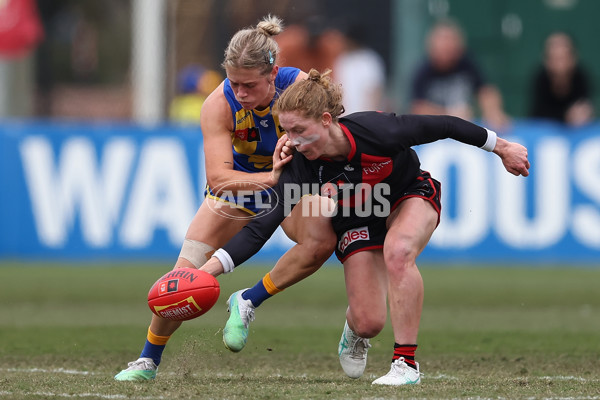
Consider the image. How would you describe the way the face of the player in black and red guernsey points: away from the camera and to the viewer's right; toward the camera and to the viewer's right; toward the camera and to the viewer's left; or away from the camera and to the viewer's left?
toward the camera and to the viewer's left

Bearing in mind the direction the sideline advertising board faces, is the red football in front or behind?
in front

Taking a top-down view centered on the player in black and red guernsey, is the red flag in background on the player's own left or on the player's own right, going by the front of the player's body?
on the player's own right

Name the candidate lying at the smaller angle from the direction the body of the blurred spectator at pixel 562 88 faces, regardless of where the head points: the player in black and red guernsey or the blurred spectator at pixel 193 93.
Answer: the player in black and red guernsey

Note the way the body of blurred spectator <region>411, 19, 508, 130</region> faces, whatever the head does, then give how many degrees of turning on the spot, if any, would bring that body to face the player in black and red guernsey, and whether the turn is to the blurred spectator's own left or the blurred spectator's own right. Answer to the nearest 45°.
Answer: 0° — they already face them

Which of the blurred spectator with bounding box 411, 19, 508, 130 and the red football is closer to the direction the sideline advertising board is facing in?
the red football

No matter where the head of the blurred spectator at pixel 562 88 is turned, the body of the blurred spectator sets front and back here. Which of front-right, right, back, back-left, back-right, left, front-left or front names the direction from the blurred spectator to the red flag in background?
right

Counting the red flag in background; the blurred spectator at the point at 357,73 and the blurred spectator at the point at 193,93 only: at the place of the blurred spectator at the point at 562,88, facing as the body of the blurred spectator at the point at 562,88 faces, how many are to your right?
3

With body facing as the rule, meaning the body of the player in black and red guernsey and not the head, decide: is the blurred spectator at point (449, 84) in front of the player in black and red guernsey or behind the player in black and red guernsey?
behind

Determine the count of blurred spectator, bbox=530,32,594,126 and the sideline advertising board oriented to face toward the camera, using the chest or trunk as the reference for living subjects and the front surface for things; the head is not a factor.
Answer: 2

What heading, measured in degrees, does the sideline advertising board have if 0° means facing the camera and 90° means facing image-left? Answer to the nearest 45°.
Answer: approximately 0°
